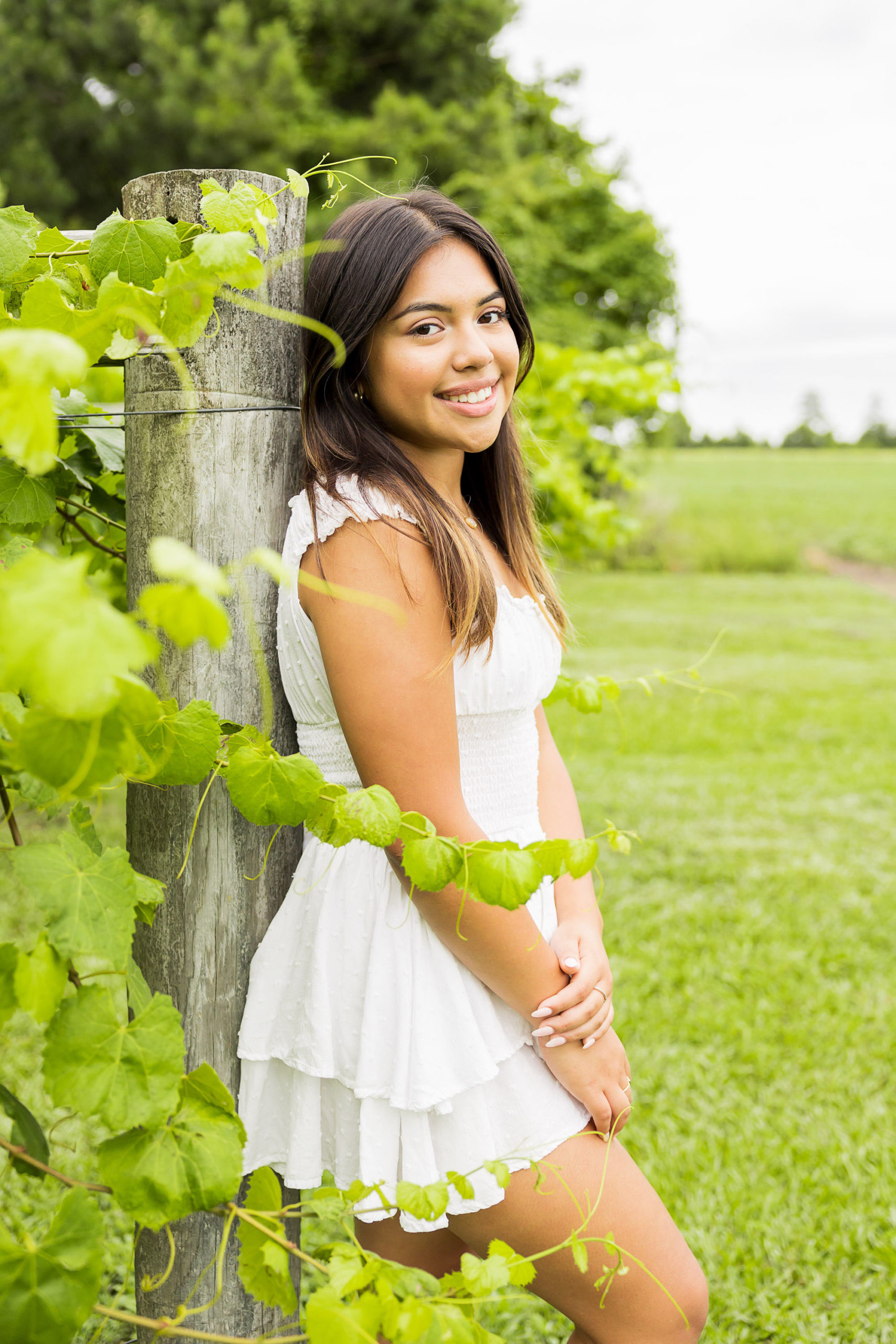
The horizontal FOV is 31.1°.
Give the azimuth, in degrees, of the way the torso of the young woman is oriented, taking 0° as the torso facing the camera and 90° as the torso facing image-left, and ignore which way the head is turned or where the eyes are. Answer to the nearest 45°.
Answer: approximately 315°
